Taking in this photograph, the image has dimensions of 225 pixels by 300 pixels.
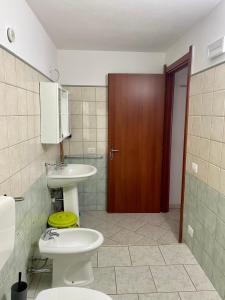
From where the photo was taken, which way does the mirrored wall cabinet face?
to the viewer's right

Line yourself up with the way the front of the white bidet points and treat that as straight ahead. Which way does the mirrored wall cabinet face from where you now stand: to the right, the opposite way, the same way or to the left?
the same way

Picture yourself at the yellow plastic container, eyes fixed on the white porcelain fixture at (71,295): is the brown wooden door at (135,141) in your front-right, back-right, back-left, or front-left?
back-left

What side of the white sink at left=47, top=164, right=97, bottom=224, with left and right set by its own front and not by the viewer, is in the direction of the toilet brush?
right

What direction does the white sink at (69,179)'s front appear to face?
to the viewer's right

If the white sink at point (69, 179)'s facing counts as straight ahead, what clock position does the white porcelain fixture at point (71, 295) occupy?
The white porcelain fixture is roughly at 3 o'clock from the white sink.

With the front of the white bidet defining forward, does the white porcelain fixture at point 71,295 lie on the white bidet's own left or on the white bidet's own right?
on the white bidet's own right

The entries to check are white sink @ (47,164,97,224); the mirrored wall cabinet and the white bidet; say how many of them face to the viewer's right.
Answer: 3

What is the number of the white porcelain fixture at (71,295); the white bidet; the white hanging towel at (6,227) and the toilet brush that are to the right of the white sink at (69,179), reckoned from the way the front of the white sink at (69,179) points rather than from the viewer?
4

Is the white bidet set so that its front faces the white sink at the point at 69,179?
no

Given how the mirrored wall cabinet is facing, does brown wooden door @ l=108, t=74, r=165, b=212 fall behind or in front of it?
in front

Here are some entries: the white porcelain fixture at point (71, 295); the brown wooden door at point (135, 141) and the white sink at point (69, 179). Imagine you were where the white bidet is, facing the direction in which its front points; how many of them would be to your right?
1

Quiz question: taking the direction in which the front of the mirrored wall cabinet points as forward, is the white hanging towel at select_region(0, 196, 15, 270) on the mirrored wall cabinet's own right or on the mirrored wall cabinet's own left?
on the mirrored wall cabinet's own right

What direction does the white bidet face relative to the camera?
to the viewer's right

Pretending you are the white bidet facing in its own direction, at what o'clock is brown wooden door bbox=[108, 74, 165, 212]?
The brown wooden door is roughly at 10 o'clock from the white bidet.
